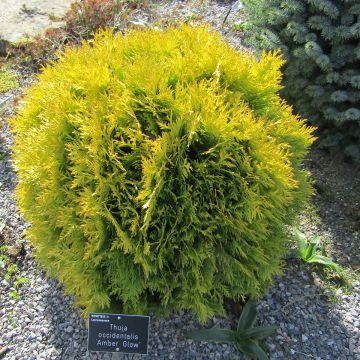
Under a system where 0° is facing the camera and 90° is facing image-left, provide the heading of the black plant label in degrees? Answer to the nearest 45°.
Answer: approximately 0°

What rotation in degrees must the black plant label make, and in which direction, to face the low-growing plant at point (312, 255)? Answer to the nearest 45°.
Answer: approximately 135° to its left

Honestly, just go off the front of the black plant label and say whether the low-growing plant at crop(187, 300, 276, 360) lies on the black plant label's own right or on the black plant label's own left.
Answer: on the black plant label's own left

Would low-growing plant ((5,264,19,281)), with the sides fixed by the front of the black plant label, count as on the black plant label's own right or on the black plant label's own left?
on the black plant label's own right
